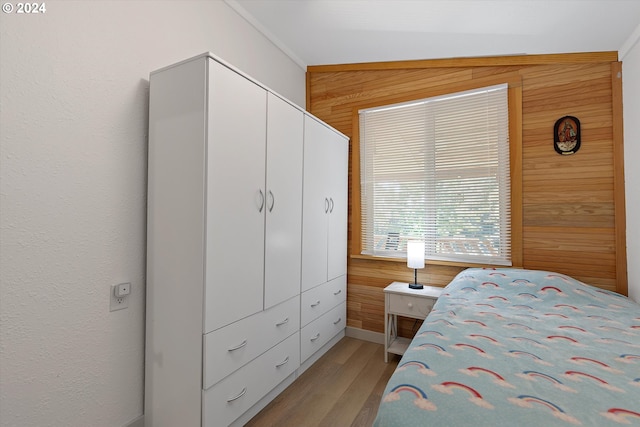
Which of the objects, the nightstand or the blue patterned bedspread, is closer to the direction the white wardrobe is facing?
the blue patterned bedspread

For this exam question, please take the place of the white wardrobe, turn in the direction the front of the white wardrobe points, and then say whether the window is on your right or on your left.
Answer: on your left

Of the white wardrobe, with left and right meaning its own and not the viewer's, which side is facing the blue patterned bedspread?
front

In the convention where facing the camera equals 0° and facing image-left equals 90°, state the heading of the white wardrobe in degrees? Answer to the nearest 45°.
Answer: approximately 315°

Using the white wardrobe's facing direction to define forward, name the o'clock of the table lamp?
The table lamp is roughly at 10 o'clock from the white wardrobe.

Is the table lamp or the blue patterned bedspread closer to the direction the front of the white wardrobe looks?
the blue patterned bedspread
